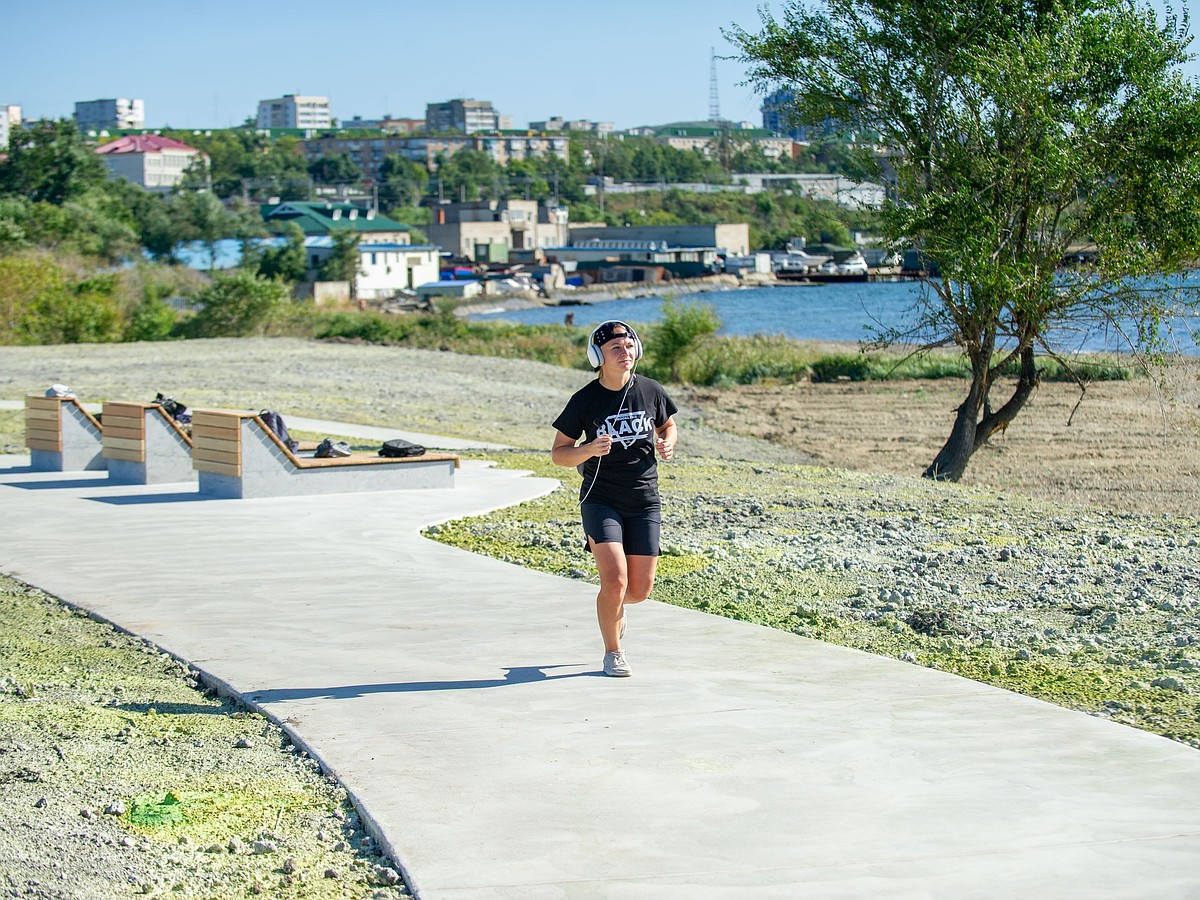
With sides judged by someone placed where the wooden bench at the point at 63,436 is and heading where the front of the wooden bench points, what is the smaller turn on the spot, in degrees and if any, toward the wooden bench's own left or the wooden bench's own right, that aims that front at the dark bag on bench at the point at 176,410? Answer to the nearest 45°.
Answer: approximately 45° to the wooden bench's own right

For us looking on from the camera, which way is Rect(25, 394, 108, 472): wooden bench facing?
facing away from the viewer and to the right of the viewer

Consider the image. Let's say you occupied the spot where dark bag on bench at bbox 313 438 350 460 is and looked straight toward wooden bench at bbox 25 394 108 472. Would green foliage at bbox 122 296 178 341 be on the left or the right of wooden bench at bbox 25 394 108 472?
right

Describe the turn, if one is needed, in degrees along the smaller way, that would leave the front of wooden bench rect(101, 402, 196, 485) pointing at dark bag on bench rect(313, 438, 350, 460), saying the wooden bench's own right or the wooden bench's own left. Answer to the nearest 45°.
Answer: approximately 45° to the wooden bench's own right

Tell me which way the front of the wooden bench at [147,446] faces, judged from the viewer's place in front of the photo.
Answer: facing away from the viewer and to the right of the viewer
